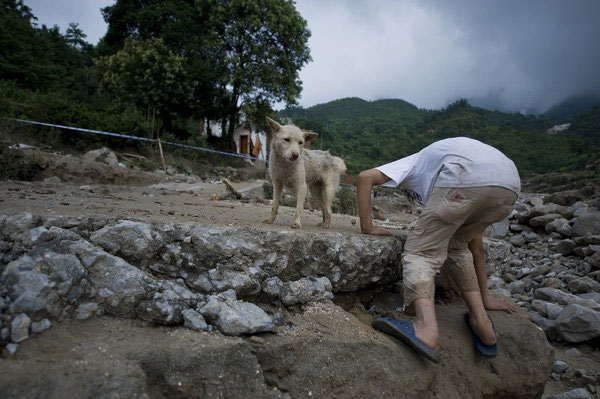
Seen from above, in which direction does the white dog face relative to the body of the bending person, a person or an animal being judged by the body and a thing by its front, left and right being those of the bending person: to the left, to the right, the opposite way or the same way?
to the left

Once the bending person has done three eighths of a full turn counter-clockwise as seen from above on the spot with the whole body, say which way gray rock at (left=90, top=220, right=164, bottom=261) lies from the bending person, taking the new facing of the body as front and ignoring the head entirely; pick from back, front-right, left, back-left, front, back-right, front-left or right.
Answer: front-right

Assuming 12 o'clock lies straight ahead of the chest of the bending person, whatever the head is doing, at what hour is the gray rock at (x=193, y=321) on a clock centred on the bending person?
The gray rock is roughly at 9 o'clock from the bending person.

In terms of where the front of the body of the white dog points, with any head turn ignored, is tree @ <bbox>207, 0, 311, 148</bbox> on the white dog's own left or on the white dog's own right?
on the white dog's own right

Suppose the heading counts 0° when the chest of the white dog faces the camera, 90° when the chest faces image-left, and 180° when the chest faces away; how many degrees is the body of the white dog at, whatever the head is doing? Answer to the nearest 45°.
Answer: approximately 45°

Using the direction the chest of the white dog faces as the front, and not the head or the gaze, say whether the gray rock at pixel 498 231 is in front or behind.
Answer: behind

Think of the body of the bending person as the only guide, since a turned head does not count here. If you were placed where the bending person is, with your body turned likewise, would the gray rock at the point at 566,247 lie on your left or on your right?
on your right

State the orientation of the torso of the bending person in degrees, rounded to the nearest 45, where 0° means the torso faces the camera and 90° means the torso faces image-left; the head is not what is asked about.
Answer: approximately 135°

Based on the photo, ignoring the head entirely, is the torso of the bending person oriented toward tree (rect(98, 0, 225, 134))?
yes
